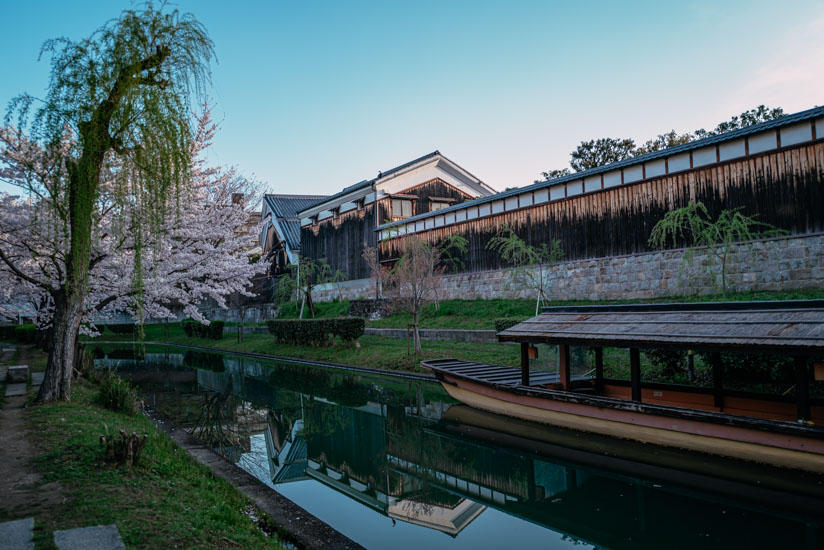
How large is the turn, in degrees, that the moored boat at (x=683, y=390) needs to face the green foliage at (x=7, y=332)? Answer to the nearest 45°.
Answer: approximately 45° to its left

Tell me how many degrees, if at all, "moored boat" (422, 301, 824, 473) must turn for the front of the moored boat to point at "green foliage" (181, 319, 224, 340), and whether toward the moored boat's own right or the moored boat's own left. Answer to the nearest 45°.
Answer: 0° — it already faces it

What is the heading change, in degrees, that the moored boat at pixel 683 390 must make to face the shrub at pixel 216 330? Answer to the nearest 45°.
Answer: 0° — it already faces it

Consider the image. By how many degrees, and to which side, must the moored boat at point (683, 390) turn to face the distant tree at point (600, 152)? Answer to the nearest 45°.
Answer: approximately 45° to its right

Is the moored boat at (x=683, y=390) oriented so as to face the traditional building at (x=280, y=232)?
yes

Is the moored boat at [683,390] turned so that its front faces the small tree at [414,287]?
yes

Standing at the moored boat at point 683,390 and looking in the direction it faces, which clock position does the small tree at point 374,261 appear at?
The small tree is roughly at 12 o'clock from the moored boat.

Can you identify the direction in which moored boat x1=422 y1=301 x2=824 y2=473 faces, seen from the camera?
facing away from the viewer and to the left of the viewer

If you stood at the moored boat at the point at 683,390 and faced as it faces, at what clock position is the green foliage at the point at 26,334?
The green foliage is roughly at 11 o'clock from the moored boat.

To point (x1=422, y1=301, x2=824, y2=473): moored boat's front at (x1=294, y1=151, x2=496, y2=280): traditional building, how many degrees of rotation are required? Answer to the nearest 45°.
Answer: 0° — it already faces it

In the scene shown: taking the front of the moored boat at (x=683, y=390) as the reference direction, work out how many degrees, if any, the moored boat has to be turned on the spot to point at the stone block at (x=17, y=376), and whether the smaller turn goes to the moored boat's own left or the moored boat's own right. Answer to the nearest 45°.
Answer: approximately 45° to the moored boat's own left

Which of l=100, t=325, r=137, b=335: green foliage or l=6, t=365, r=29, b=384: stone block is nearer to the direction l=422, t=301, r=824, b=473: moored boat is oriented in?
the green foliage
